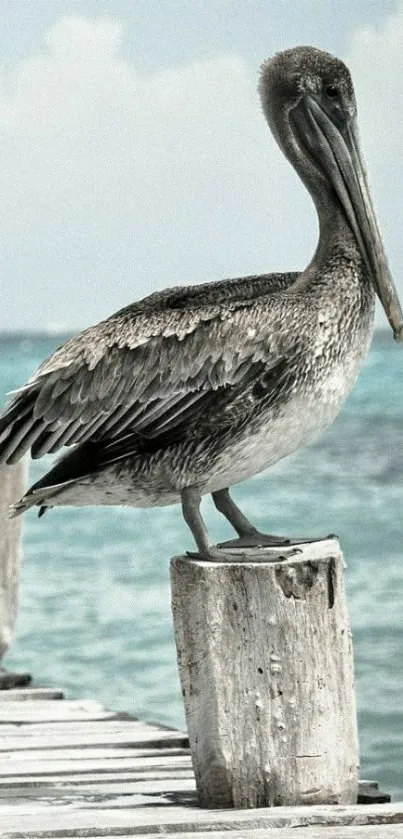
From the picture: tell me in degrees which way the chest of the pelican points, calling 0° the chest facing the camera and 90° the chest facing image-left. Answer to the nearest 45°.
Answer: approximately 270°

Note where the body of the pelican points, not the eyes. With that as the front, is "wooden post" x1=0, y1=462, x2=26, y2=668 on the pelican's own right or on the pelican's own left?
on the pelican's own left
